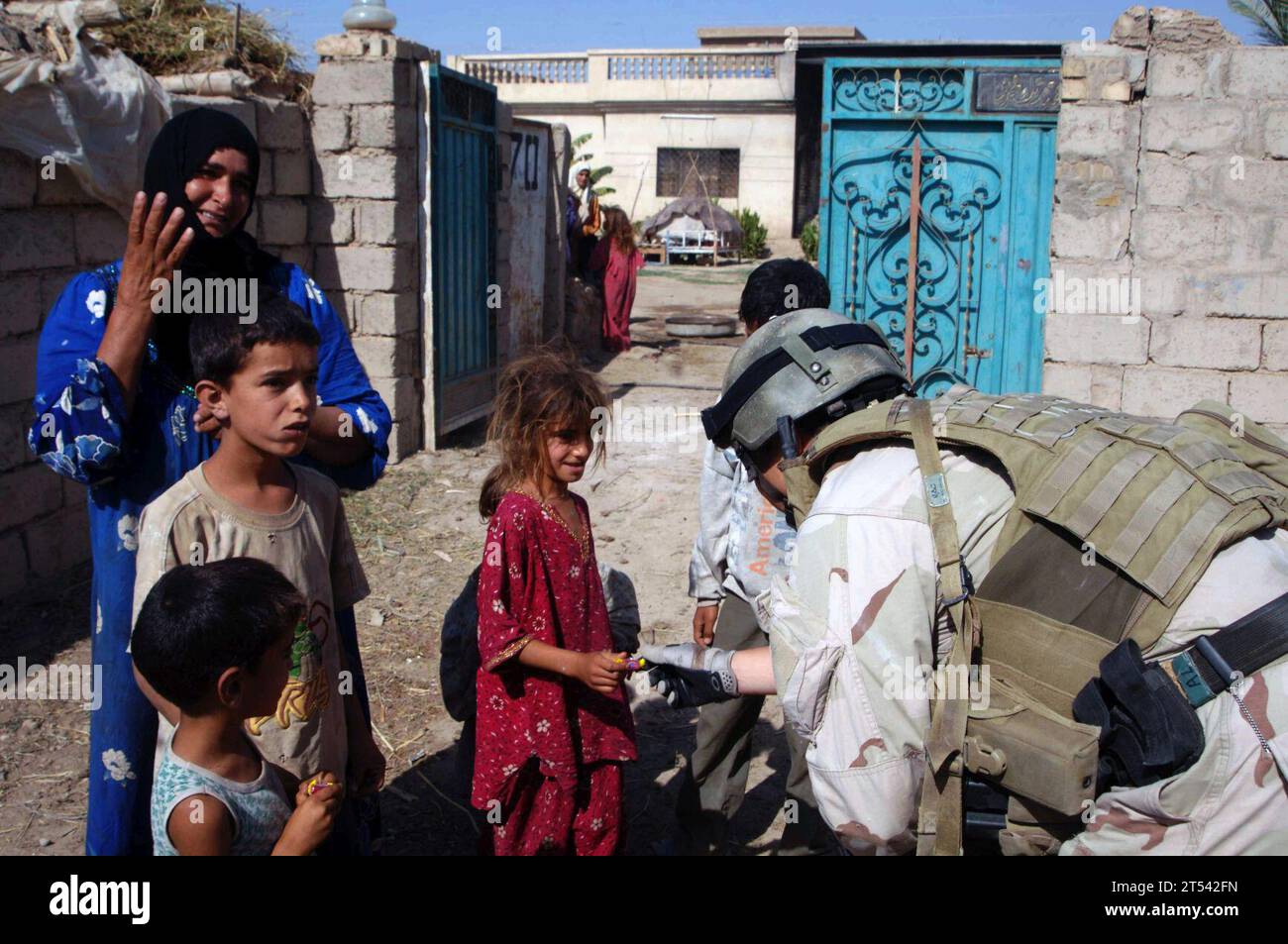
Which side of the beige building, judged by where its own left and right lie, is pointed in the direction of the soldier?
front

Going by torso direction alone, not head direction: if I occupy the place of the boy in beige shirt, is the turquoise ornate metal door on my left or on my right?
on my left

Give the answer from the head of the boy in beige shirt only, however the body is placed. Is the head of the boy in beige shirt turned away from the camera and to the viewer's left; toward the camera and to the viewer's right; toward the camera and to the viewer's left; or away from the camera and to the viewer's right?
toward the camera and to the viewer's right

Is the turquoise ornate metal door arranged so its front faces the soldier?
yes

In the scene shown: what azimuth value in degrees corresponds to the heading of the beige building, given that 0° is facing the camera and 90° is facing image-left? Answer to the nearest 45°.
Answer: approximately 0°

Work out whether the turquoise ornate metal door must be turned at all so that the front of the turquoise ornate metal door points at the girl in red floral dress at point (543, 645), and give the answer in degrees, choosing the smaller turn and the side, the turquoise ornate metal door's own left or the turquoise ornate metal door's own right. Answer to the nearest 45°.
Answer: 0° — it already faces them

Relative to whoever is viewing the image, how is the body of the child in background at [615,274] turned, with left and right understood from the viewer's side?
facing away from the viewer
